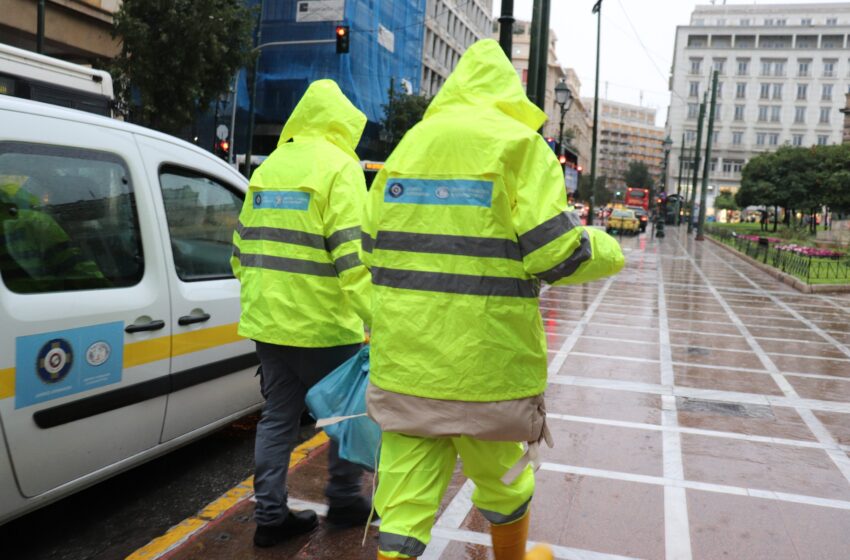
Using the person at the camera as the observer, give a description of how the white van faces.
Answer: facing away from the viewer and to the right of the viewer

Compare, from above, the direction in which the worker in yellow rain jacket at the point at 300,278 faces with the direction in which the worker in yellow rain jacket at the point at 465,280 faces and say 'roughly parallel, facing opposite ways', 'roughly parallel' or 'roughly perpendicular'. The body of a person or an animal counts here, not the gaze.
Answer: roughly parallel

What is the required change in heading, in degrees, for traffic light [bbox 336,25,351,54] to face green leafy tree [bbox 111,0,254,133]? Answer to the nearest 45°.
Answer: approximately 45° to its right

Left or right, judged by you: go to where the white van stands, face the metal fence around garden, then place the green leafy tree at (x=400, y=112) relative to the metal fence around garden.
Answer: left

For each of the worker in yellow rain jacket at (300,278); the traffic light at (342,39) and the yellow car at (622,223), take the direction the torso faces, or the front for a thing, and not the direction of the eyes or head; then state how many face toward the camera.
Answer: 1

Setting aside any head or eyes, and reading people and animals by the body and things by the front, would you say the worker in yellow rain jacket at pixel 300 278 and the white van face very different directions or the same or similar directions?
same or similar directions

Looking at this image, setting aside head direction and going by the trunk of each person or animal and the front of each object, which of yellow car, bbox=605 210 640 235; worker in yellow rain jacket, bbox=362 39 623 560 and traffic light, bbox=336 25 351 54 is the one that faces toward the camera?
the traffic light

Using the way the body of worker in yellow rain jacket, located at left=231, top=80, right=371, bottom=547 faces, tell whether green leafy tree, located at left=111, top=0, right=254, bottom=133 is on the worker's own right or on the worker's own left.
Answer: on the worker's own left

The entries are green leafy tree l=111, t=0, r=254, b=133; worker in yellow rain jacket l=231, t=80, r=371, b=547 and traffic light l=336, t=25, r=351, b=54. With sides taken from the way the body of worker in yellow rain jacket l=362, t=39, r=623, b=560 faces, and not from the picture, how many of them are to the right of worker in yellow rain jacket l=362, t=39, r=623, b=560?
0

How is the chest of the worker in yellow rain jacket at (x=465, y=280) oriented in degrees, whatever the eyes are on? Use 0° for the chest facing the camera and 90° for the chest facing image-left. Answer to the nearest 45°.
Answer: approximately 225°

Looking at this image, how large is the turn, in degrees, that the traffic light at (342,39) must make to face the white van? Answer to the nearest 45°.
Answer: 0° — it already faces it

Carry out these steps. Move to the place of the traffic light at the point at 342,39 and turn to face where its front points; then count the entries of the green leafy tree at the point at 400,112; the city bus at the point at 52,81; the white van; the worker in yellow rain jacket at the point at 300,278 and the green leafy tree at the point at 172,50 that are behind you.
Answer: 1

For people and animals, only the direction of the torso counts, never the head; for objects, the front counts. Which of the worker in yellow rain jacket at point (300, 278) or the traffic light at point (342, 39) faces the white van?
the traffic light

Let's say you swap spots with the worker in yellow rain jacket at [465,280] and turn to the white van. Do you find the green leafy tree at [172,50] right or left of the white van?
right

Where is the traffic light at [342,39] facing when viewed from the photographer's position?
facing the viewer

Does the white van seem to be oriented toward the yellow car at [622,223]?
yes

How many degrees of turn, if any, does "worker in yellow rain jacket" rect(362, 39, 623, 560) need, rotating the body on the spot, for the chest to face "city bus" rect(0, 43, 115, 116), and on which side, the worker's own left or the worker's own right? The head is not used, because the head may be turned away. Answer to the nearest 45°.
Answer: approximately 90° to the worker's own left
